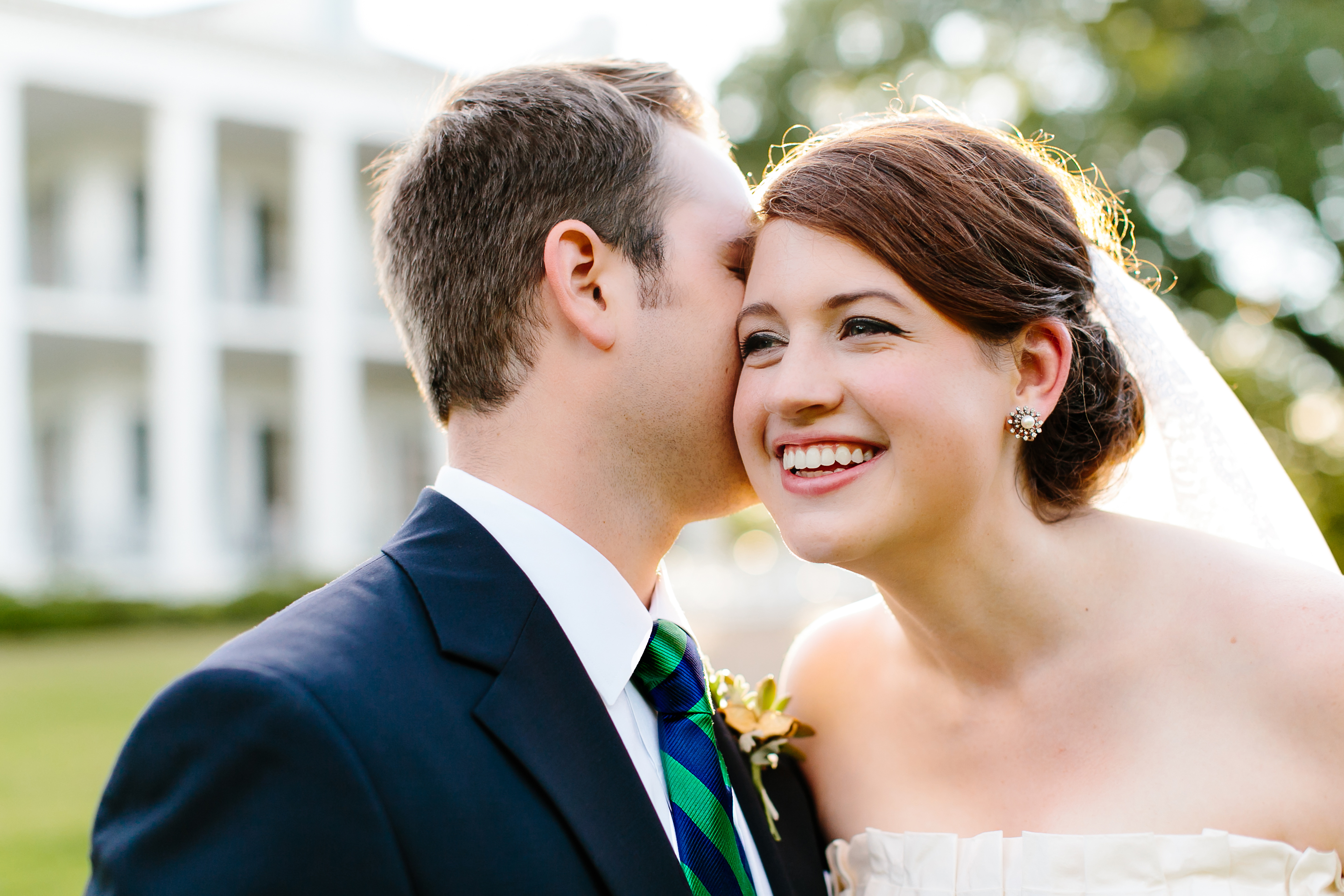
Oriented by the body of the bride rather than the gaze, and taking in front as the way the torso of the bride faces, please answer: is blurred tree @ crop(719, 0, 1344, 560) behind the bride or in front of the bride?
behind

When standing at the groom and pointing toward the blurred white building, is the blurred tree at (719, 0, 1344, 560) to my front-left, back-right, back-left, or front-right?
front-right

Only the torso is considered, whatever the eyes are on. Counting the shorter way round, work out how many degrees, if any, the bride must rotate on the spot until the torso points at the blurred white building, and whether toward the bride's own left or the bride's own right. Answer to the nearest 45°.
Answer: approximately 90° to the bride's own right

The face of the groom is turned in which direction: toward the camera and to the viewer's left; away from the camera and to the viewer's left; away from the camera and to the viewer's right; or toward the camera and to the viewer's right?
away from the camera and to the viewer's right

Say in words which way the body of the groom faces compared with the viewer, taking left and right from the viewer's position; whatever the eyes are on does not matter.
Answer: facing the viewer and to the right of the viewer

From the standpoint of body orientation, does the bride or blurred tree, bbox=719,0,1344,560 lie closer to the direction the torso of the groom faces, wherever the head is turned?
the bride

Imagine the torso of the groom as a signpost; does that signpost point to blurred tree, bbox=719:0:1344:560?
no

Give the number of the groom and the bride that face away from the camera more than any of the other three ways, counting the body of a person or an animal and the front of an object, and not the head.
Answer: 0

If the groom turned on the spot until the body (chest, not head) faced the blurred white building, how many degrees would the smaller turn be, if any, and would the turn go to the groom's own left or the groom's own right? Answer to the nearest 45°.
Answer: approximately 135° to the groom's own left

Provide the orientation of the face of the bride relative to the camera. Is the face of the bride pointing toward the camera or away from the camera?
toward the camera

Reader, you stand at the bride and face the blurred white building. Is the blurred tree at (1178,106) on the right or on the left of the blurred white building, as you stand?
right

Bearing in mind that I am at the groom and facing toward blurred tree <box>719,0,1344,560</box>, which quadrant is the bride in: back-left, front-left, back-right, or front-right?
front-right

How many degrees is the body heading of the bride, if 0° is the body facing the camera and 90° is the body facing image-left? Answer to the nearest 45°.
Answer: approximately 45°

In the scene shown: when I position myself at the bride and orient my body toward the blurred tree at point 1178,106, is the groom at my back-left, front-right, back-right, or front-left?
back-left
